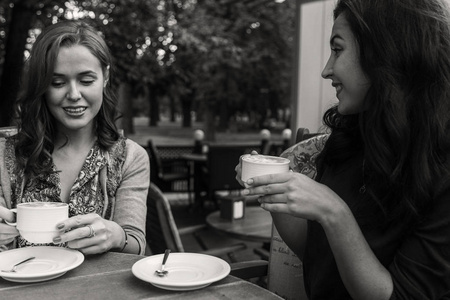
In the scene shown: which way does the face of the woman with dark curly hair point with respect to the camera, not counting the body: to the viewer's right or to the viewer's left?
to the viewer's left

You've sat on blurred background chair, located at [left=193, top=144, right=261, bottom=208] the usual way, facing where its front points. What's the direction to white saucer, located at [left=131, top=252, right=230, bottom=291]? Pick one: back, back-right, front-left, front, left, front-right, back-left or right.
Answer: front

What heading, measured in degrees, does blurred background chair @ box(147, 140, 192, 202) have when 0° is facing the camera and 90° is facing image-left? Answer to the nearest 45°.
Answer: approximately 270°

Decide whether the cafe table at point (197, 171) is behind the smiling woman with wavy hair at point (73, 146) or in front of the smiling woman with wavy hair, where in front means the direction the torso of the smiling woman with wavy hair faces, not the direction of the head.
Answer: behind

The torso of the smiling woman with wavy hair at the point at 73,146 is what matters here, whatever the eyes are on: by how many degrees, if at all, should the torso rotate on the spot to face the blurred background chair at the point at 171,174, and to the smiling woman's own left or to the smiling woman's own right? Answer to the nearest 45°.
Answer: approximately 180°

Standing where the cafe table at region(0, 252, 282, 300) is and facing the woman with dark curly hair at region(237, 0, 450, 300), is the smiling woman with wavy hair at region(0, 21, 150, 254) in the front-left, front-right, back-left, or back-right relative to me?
back-left

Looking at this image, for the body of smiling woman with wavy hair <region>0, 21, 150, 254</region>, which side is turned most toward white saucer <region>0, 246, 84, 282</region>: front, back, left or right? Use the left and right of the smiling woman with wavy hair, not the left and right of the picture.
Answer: front

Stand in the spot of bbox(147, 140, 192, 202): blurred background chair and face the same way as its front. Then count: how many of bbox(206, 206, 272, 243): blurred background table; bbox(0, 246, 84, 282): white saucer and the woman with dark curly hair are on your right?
3

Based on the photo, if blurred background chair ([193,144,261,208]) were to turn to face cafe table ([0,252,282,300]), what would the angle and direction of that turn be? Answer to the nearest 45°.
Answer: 0° — it already faces it

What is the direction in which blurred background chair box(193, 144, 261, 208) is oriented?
toward the camera

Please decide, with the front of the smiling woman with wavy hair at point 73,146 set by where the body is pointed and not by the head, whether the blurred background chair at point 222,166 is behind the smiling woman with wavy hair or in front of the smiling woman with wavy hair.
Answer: behind

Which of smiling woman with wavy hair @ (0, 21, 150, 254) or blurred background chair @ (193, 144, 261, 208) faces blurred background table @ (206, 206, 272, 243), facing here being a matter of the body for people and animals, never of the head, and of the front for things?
the blurred background chair

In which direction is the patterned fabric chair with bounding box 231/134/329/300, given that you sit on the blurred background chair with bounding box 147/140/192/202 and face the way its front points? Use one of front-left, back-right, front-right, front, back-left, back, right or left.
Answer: right

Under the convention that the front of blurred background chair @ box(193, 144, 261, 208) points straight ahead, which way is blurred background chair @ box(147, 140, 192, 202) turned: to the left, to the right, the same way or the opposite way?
to the left

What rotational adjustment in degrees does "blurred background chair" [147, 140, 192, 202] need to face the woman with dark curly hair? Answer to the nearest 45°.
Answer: approximately 90° to its right
